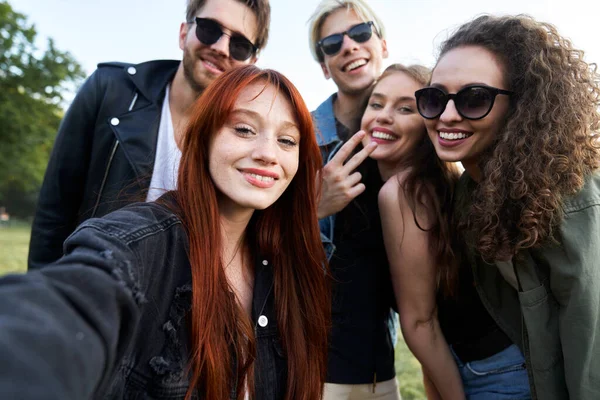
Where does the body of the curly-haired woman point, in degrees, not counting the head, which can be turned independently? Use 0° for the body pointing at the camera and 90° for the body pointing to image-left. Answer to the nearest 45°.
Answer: approximately 45°

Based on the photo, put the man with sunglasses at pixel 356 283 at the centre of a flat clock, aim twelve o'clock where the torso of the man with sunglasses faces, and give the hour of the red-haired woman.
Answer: The red-haired woman is roughly at 1 o'clock from the man with sunglasses.

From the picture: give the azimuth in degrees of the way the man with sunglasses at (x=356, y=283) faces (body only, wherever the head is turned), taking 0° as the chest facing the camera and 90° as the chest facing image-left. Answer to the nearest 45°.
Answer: approximately 0°
